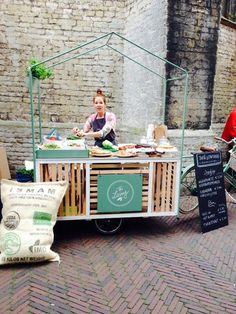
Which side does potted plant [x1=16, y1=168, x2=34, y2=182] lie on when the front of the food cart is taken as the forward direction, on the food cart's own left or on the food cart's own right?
on the food cart's own right

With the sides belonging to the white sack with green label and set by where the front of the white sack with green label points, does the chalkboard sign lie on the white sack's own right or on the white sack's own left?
on the white sack's own left

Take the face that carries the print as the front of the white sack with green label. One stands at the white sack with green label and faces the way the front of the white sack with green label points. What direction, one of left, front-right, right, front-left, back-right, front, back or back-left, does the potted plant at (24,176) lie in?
back

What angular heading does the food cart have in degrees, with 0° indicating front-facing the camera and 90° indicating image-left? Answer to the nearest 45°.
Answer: approximately 0°

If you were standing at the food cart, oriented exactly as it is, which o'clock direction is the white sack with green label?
The white sack with green label is roughly at 2 o'clock from the food cart.

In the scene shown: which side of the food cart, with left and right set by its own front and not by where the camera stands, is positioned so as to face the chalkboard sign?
left

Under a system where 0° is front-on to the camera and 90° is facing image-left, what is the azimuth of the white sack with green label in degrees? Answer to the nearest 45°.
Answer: approximately 0°

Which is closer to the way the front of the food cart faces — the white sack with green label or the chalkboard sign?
the white sack with green label

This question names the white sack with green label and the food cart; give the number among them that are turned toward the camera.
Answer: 2

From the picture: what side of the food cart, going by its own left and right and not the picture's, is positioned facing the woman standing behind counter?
back
